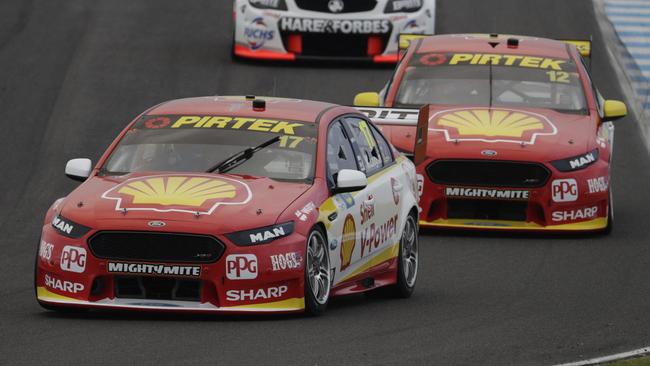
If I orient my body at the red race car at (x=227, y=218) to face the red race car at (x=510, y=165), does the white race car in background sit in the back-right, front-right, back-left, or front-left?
front-left

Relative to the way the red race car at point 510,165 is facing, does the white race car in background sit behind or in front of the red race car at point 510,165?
behind

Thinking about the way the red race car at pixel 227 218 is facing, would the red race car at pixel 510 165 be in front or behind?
behind

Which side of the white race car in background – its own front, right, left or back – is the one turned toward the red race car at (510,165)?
front

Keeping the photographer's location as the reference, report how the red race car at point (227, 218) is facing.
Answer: facing the viewer and to the left of the viewer

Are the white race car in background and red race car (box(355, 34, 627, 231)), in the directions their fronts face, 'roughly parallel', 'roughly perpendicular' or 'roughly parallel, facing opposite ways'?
roughly parallel

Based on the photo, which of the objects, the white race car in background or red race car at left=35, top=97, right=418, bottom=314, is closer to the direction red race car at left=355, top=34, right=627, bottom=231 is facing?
the red race car

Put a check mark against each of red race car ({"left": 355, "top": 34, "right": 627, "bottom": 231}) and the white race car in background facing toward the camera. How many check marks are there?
2

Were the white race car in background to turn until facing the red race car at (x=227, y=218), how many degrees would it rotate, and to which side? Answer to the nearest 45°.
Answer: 0° — it already faces it

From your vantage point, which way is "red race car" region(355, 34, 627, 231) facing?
toward the camera

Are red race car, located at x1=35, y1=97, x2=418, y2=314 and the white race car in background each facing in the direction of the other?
no

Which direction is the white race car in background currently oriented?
toward the camera
